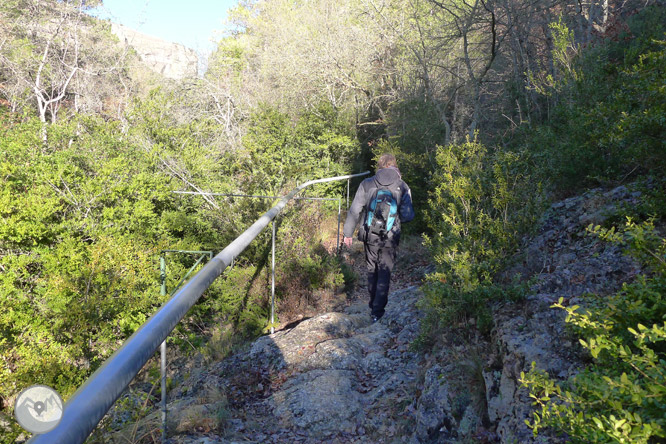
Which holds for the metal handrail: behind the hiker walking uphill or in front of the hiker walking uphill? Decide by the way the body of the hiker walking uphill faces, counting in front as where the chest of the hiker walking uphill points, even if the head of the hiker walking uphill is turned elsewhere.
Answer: behind

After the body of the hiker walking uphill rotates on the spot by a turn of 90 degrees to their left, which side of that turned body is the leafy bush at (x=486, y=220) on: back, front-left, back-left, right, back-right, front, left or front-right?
back-left

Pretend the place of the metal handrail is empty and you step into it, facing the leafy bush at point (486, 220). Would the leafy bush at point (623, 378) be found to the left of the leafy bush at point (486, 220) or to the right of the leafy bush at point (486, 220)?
right

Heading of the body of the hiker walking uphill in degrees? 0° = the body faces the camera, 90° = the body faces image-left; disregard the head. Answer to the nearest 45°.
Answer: approximately 180°

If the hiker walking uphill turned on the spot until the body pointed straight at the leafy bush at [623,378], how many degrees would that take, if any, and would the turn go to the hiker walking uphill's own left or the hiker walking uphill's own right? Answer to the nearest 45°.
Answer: approximately 180°
